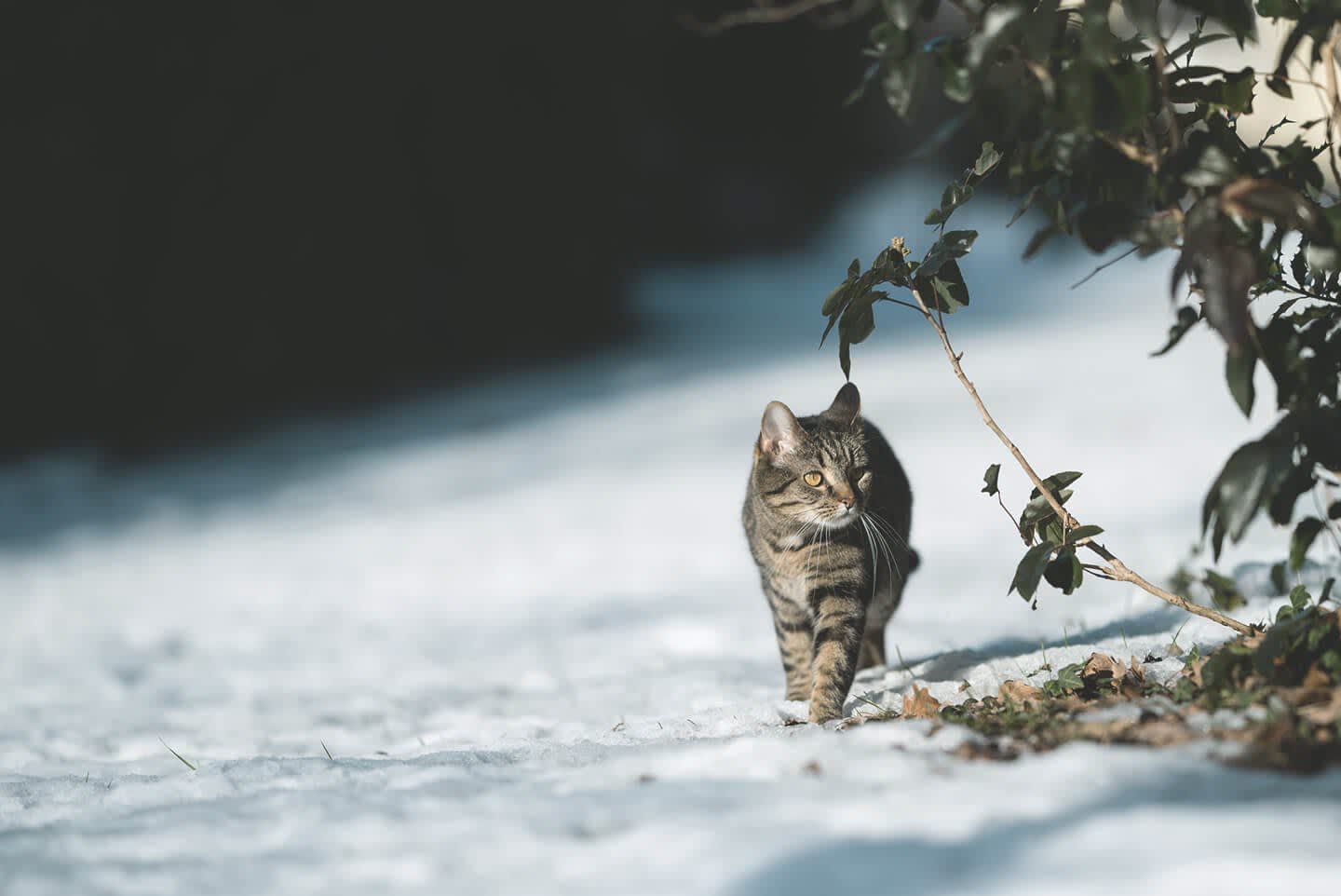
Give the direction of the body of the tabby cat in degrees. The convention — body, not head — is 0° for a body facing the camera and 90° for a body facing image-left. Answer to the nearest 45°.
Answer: approximately 0°
